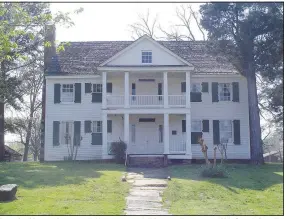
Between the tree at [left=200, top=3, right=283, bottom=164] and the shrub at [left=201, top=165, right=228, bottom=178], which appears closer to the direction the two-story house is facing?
the shrub

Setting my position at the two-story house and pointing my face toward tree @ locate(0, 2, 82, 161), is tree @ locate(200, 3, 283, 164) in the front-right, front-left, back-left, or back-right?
back-left

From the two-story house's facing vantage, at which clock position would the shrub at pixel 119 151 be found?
The shrub is roughly at 1 o'clock from the two-story house.

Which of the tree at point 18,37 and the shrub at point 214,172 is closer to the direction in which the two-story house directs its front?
the shrub

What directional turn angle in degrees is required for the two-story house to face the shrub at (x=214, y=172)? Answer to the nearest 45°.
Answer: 0° — it already faces it

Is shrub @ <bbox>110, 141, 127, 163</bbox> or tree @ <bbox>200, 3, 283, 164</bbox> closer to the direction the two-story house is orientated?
the shrub

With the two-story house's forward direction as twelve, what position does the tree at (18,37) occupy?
The tree is roughly at 2 o'clock from the two-story house.

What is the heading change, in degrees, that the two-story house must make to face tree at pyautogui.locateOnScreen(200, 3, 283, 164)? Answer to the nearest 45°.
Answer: approximately 45° to its left

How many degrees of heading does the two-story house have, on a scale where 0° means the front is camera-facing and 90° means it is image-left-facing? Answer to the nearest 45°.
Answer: approximately 0°
